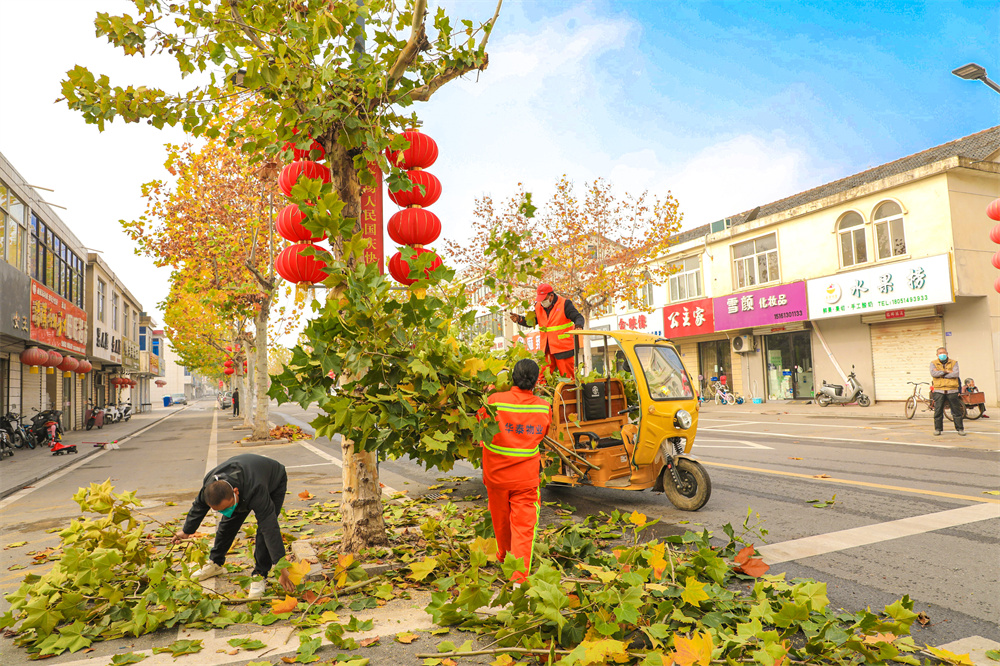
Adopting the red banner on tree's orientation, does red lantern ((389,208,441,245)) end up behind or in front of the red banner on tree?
in front

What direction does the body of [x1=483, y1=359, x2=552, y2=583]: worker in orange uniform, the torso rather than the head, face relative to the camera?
away from the camera

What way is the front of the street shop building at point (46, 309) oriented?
to the viewer's right

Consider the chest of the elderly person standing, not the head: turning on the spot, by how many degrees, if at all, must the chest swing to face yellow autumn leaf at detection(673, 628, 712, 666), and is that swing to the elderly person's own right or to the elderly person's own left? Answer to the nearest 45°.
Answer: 0° — they already face it

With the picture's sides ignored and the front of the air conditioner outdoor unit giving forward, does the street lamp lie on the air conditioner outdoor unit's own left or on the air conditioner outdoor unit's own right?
on the air conditioner outdoor unit's own left

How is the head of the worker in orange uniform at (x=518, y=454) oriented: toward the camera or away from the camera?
away from the camera

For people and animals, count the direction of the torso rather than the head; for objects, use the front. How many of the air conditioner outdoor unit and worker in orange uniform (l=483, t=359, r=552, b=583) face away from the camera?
1

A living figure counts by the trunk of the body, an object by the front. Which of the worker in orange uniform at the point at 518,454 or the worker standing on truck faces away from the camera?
the worker in orange uniform

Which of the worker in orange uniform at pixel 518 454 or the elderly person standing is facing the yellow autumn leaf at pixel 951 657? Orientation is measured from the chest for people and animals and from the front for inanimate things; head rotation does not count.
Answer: the elderly person standing

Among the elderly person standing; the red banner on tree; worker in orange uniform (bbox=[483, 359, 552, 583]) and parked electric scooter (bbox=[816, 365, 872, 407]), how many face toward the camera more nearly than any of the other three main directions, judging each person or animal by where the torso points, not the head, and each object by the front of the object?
2
